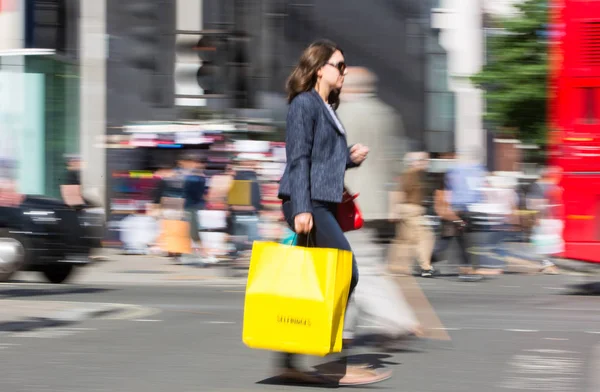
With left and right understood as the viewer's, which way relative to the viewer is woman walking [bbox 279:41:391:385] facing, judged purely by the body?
facing to the right of the viewer

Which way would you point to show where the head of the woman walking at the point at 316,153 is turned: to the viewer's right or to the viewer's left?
to the viewer's right

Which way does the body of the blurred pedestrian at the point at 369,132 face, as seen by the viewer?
to the viewer's left

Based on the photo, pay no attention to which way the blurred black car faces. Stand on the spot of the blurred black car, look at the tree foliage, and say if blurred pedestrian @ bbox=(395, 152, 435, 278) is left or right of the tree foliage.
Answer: right
